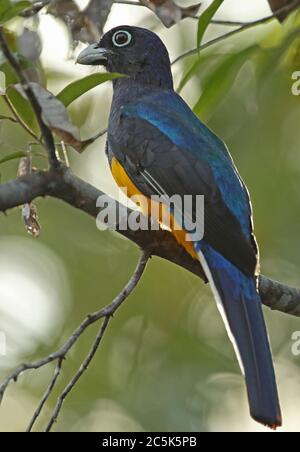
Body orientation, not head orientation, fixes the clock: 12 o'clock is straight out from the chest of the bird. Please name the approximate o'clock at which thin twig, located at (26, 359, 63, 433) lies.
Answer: The thin twig is roughly at 10 o'clock from the bird.

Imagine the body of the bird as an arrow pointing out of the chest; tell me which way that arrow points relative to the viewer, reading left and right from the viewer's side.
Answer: facing to the left of the viewer

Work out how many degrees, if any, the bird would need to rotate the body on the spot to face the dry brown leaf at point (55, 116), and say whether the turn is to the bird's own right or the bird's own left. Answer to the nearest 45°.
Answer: approximately 45° to the bird's own left

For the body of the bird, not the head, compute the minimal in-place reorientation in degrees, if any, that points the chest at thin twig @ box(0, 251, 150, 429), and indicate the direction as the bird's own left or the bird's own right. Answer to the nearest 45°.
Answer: approximately 45° to the bird's own left

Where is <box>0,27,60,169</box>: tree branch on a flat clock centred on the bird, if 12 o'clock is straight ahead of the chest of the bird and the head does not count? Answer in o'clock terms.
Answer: The tree branch is roughly at 10 o'clock from the bird.
